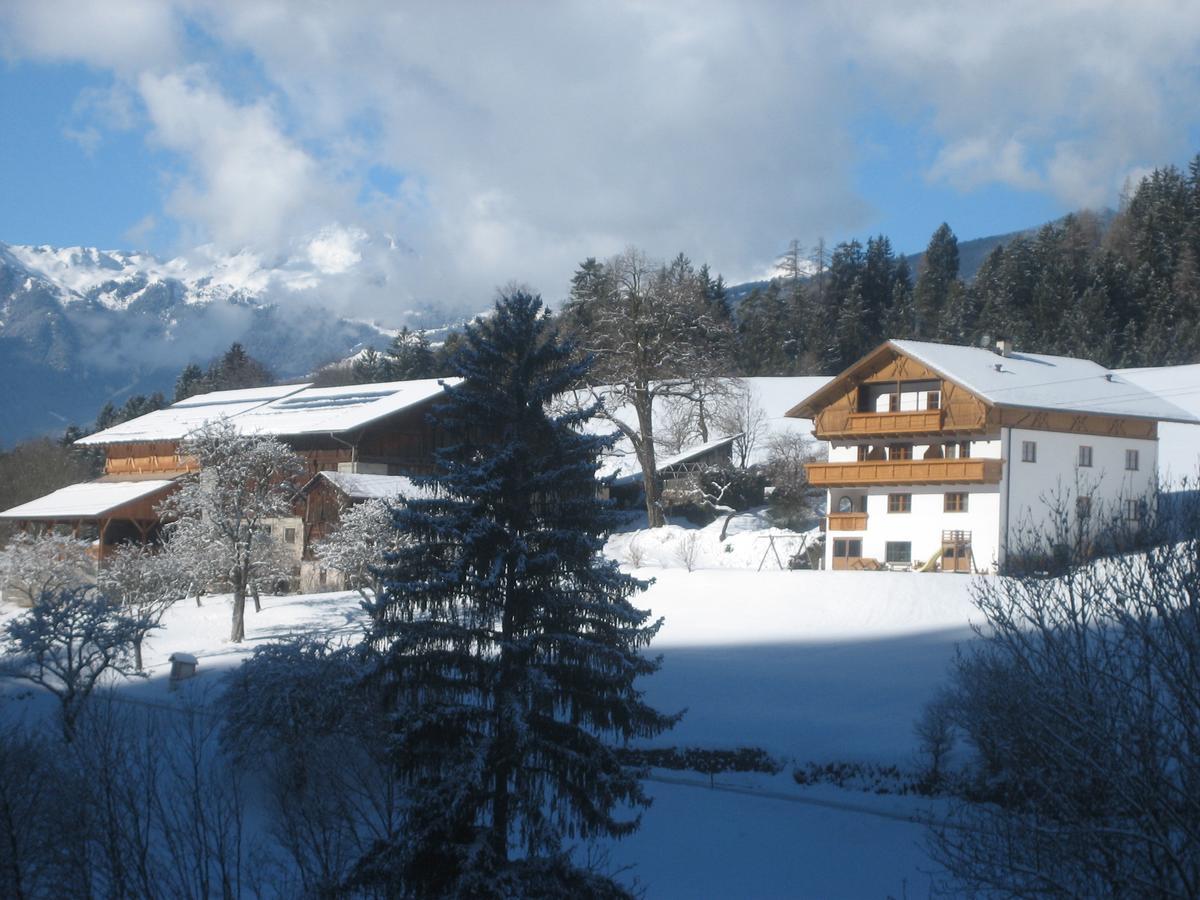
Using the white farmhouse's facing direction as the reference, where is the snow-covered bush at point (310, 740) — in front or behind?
in front

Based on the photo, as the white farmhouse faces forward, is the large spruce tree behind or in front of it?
in front

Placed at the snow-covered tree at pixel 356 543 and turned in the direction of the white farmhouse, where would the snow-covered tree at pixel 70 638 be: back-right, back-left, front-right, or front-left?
back-right

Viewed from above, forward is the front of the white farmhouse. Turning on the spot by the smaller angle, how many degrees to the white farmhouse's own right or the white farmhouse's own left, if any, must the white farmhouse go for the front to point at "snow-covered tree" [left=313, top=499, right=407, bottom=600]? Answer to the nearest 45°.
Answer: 0° — it already faces it

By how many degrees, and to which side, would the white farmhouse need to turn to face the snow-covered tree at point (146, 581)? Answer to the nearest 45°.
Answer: approximately 45° to its right

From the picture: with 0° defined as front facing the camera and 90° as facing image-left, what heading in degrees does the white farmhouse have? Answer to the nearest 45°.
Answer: approximately 45°

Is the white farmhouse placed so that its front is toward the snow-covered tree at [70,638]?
yes
